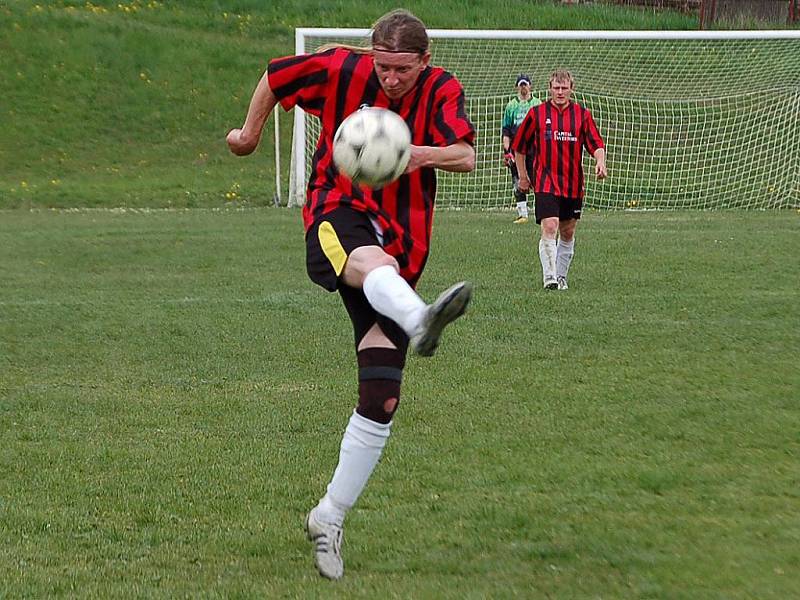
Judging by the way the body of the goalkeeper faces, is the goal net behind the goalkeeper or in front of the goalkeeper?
behind

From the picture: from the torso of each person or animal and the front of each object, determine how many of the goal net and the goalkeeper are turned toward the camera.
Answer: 2

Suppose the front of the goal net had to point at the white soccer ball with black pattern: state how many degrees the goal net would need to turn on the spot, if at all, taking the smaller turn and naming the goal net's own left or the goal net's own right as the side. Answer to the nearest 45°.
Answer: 0° — it already faces it

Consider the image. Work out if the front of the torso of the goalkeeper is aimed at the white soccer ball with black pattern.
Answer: yes

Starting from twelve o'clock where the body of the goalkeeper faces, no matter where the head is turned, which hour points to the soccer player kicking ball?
The soccer player kicking ball is roughly at 12 o'clock from the goalkeeper.

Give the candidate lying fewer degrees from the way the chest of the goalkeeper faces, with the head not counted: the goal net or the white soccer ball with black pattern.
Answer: the white soccer ball with black pattern

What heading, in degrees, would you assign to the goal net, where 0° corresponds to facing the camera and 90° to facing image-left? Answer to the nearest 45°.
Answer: approximately 0°
